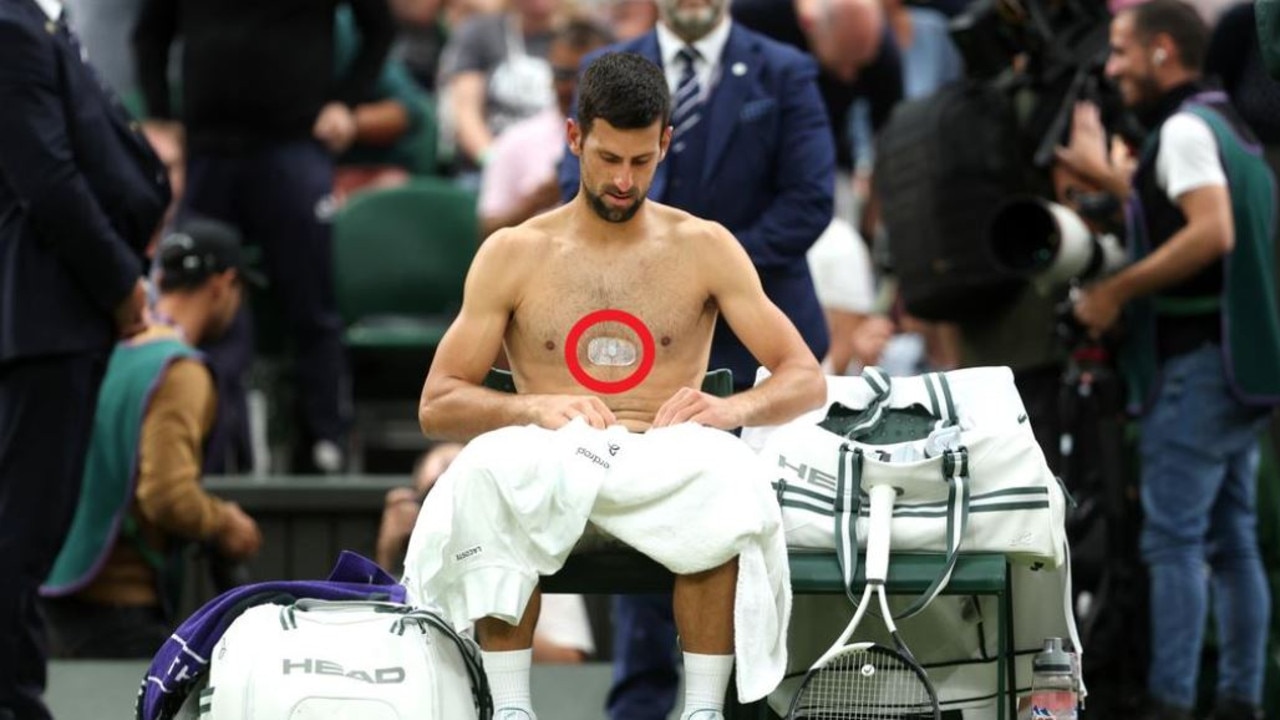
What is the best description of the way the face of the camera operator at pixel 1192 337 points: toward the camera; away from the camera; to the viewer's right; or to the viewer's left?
to the viewer's left

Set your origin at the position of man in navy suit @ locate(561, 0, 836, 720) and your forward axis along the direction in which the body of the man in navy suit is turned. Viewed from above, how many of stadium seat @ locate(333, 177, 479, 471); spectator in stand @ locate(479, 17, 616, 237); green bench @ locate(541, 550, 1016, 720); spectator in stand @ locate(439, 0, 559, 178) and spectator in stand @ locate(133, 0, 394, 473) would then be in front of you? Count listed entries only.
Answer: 1

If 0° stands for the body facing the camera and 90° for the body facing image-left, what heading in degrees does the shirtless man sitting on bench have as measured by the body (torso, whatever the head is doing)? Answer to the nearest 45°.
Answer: approximately 0°

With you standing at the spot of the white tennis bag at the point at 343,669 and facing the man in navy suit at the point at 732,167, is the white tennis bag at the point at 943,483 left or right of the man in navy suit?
right

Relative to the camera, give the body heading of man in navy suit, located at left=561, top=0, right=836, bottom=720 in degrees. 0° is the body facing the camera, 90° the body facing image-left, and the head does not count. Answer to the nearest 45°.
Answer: approximately 0°

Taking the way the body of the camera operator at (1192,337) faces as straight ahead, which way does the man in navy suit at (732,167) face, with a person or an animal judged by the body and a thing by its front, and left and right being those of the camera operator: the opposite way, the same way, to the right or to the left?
to the left

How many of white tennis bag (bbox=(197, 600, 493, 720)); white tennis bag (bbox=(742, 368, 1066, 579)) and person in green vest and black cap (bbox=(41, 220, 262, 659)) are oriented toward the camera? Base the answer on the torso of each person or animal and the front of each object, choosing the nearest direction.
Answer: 2

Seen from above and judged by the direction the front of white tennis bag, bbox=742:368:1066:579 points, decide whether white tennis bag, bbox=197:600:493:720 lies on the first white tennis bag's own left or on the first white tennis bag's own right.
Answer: on the first white tennis bag's own right
